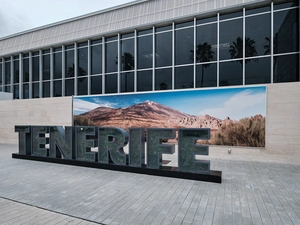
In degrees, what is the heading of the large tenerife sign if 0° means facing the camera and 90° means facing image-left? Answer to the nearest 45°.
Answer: approximately 45°

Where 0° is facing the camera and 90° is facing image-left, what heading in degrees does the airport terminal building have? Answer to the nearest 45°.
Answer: approximately 45°

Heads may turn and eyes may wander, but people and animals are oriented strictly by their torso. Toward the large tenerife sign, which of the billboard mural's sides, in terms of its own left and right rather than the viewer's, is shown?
front

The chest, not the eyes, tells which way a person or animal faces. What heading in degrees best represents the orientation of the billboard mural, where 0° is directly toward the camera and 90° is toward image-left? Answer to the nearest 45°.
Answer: approximately 45°

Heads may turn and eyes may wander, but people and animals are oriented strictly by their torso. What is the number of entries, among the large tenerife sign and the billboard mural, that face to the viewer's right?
0
